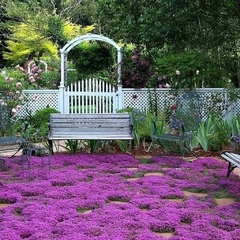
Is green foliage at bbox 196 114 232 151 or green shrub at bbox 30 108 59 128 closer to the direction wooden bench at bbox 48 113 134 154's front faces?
the green foliage

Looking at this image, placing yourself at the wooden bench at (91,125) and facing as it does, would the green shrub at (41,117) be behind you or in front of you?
behind

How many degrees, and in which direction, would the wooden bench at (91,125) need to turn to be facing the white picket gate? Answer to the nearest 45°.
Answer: approximately 180°

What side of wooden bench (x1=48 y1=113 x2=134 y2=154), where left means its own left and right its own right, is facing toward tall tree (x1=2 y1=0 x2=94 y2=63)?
back

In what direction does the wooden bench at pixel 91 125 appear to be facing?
toward the camera

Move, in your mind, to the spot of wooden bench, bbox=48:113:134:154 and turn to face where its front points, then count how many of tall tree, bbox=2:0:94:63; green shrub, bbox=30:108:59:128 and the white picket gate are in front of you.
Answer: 0

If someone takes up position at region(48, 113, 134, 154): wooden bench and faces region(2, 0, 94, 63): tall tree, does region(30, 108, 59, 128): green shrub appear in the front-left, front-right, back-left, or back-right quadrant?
front-left

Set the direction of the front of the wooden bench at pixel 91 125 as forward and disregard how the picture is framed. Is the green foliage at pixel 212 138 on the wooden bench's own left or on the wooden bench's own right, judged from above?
on the wooden bench's own left
